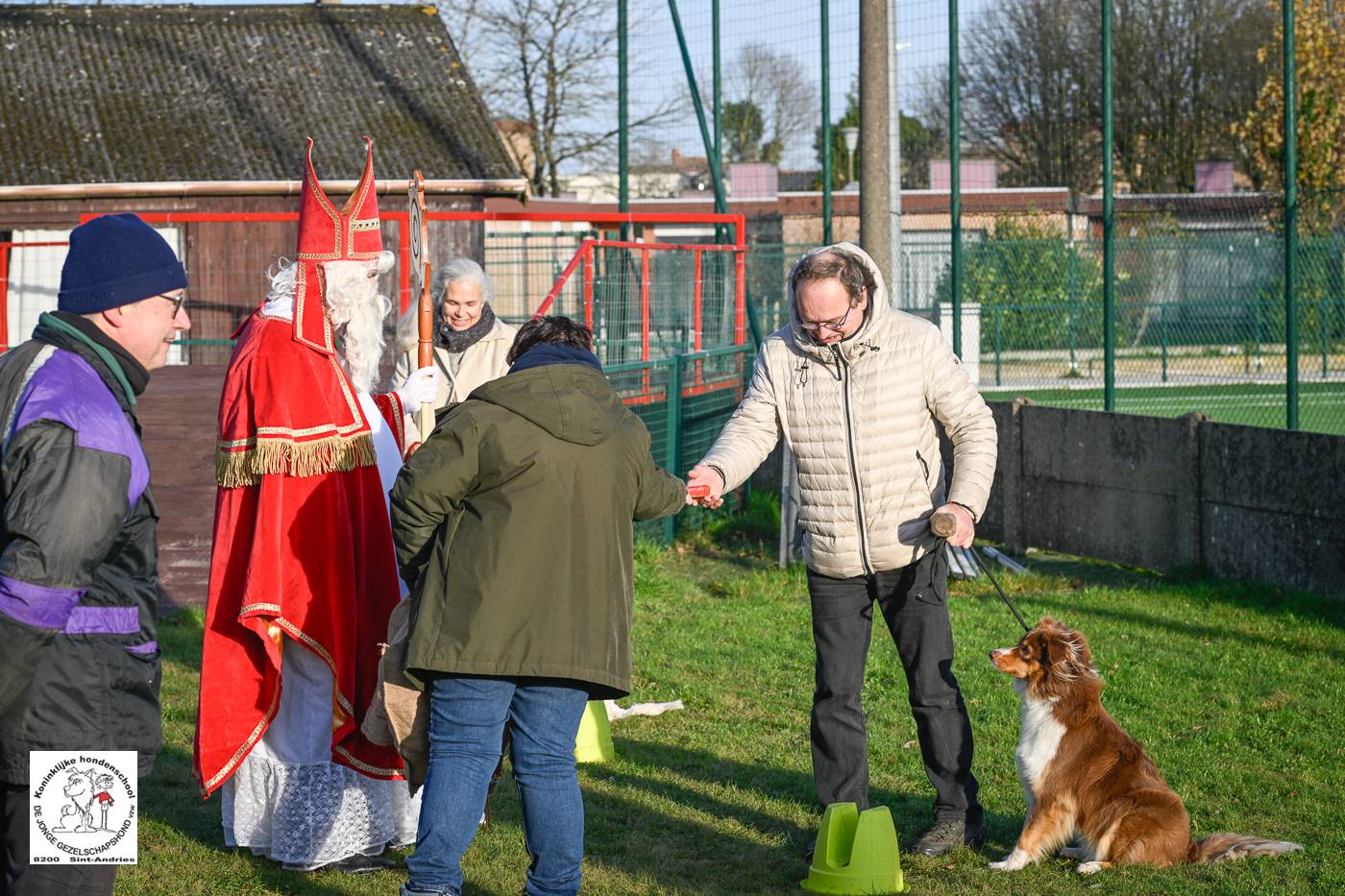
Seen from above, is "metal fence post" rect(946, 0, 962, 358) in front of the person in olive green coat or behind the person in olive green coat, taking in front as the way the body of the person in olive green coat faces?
in front

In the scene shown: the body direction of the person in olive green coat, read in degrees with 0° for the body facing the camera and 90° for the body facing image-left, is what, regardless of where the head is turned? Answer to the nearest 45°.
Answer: approximately 180°

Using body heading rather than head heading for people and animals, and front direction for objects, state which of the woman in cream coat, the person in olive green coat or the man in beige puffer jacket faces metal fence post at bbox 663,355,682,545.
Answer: the person in olive green coat

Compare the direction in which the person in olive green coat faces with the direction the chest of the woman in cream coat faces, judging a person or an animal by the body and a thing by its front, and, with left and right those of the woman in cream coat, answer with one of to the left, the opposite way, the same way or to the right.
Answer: the opposite way

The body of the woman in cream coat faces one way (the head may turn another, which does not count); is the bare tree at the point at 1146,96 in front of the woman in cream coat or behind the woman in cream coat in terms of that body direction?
behind

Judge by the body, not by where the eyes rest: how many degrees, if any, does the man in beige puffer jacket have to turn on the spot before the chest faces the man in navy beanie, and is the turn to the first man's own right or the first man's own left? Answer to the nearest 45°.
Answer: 0° — they already face them

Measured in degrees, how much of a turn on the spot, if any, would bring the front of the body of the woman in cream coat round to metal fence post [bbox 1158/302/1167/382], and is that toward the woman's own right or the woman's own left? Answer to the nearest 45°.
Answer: approximately 135° to the woman's own left

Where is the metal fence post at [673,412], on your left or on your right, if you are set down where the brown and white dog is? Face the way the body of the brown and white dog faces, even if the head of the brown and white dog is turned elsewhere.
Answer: on your right

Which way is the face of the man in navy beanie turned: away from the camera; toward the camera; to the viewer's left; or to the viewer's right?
to the viewer's right

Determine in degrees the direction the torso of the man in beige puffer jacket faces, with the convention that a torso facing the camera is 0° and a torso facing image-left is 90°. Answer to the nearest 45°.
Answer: approximately 45°

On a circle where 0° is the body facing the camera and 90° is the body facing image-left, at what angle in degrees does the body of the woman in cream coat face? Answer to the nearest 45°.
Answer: approximately 0°

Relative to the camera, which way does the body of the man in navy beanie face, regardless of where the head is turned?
to the viewer's right

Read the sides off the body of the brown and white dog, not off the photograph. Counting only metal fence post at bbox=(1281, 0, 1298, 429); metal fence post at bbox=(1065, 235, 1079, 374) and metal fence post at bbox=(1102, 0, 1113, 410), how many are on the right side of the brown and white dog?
3

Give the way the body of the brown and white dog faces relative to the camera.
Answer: to the viewer's left

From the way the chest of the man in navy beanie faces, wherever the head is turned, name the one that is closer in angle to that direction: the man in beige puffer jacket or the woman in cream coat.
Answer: the man in beige puffer jacket

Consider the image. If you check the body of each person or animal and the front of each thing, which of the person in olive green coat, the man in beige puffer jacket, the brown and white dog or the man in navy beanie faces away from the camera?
the person in olive green coat

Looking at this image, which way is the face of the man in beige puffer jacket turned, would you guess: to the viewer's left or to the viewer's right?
to the viewer's left

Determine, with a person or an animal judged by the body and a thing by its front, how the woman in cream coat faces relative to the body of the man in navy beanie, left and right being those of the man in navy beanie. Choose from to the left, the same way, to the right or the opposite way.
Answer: to the right

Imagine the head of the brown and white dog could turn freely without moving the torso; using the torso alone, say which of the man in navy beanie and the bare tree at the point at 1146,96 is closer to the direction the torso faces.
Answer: the man in navy beanie
